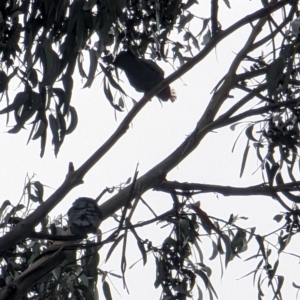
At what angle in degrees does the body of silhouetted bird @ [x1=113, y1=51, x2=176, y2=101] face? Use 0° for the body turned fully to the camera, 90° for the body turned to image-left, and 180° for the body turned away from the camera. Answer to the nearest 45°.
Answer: approximately 90°
